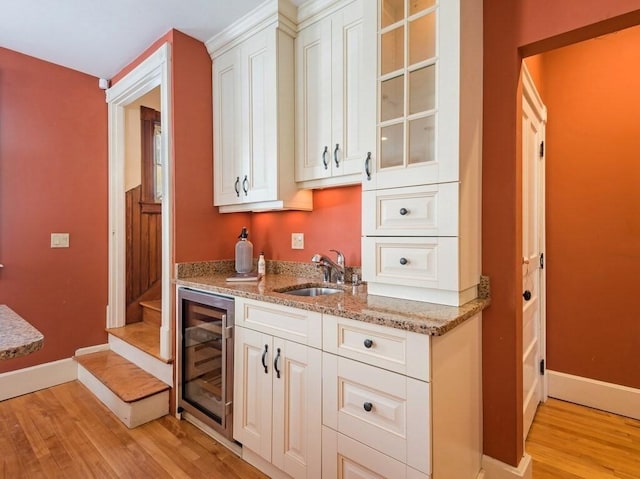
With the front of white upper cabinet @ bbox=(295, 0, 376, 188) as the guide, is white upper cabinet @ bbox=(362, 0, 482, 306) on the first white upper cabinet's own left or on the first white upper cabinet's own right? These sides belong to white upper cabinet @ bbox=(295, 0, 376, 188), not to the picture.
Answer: on the first white upper cabinet's own left

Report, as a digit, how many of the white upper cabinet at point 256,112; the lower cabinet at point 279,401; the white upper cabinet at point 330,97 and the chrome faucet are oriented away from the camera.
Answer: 0

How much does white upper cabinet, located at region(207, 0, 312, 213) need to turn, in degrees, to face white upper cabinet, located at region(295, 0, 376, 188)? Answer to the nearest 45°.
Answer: approximately 90° to its left

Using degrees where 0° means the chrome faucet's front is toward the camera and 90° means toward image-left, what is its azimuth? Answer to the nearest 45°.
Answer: approximately 45°

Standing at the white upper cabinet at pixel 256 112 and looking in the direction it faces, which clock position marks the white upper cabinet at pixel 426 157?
the white upper cabinet at pixel 426 157 is roughly at 9 o'clock from the white upper cabinet at pixel 256 112.

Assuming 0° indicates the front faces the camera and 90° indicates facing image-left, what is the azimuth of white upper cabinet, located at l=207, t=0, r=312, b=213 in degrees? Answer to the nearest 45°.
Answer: approximately 45°

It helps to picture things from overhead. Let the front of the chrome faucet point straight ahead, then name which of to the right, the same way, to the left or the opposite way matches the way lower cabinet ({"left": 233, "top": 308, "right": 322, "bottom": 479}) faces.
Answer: the same way

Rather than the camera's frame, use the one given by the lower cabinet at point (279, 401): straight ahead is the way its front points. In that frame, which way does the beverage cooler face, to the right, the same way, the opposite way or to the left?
the same way

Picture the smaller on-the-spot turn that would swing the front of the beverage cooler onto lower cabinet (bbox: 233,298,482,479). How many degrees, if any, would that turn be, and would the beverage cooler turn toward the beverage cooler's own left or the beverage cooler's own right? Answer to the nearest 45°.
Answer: approximately 90° to the beverage cooler's own left

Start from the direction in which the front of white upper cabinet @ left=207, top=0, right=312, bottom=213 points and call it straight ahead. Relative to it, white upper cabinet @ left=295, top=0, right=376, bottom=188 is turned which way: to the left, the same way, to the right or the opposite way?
the same way

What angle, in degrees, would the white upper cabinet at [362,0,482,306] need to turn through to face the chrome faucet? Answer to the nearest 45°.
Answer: approximately 90° to its right

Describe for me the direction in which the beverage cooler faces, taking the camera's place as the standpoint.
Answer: facing the viewer and to the left of the viewer

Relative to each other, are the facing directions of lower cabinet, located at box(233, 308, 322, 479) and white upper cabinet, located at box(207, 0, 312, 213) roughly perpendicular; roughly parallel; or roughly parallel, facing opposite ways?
roughly parallel
